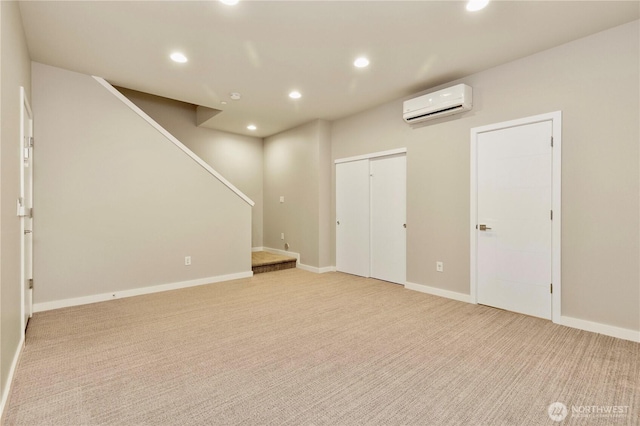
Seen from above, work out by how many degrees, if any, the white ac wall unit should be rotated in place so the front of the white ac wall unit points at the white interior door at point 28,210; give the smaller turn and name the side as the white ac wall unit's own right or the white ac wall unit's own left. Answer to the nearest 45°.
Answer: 0° — it already faces it

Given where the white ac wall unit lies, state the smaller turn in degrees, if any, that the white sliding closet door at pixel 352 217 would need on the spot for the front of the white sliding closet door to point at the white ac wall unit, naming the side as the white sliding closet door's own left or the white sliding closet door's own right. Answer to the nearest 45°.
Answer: approximately 90° to the white sliding closet door's own left

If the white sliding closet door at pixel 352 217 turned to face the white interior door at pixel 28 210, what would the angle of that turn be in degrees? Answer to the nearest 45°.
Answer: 0° — it already faces it

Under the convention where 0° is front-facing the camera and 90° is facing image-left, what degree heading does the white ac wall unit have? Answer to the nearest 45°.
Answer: approximately 45°

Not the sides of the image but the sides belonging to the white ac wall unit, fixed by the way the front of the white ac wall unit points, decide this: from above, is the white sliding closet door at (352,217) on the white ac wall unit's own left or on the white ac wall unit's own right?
on the white ac wall unit's own right

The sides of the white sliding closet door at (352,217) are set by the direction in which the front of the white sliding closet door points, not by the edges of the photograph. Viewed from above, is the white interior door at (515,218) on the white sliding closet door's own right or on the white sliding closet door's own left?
on the white sliding closet door's own left

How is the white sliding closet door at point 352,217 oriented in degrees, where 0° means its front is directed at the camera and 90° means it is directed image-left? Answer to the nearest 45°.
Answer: approximately 45°

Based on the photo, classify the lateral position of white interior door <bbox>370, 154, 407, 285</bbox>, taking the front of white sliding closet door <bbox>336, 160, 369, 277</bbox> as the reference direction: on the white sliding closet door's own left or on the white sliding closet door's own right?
on the white sliding closet door's own left
